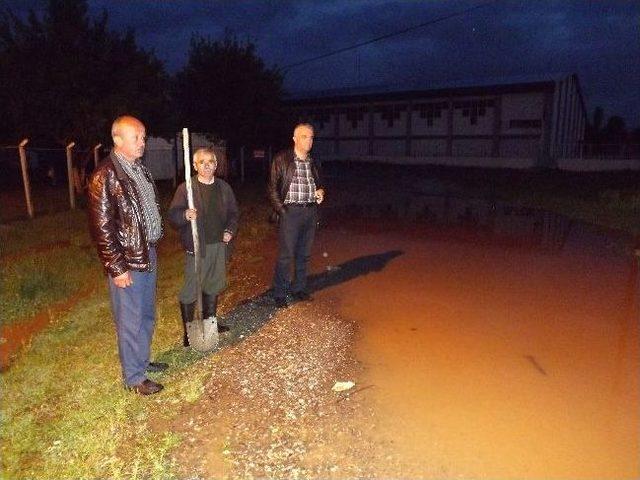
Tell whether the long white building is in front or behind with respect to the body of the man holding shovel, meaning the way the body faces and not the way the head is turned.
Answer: behind

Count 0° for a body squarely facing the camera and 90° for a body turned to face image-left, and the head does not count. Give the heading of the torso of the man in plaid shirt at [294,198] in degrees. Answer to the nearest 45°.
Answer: approximately 315°

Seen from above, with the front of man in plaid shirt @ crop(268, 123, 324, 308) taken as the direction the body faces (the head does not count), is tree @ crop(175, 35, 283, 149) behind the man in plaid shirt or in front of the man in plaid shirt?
behind

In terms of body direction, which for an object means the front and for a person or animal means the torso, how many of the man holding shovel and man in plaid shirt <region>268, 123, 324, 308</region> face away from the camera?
0

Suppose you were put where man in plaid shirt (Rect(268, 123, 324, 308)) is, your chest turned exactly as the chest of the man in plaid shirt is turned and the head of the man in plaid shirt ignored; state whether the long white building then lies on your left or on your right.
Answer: on your left

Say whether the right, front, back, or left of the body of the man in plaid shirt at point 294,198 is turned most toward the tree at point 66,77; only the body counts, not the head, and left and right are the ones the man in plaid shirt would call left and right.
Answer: back

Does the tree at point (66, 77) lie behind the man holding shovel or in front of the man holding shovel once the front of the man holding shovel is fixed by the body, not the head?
behind

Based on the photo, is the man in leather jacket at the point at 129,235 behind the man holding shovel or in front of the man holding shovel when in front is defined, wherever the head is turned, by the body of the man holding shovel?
in front

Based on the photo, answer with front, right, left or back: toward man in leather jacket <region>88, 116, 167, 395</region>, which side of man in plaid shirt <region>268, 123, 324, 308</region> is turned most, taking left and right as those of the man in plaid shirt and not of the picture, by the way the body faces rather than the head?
right

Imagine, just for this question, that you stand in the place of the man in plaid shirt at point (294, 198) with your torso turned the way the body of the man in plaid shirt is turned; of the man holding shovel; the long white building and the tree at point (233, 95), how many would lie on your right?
1

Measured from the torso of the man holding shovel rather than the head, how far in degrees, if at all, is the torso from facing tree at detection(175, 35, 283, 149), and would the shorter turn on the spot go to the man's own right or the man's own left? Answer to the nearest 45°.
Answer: approximately 180°

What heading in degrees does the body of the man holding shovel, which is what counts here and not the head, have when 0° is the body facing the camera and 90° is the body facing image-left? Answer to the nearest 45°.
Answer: approximately 0°

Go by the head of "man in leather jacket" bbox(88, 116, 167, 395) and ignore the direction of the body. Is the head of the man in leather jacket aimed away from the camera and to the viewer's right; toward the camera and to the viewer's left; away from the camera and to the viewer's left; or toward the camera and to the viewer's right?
toward the camera and to the viewer's right
